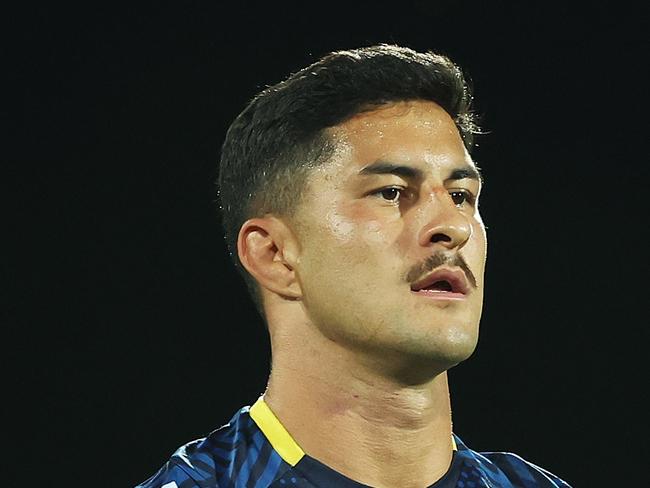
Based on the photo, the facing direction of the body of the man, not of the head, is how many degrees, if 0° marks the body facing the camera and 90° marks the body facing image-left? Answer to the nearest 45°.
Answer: approximately 315°
